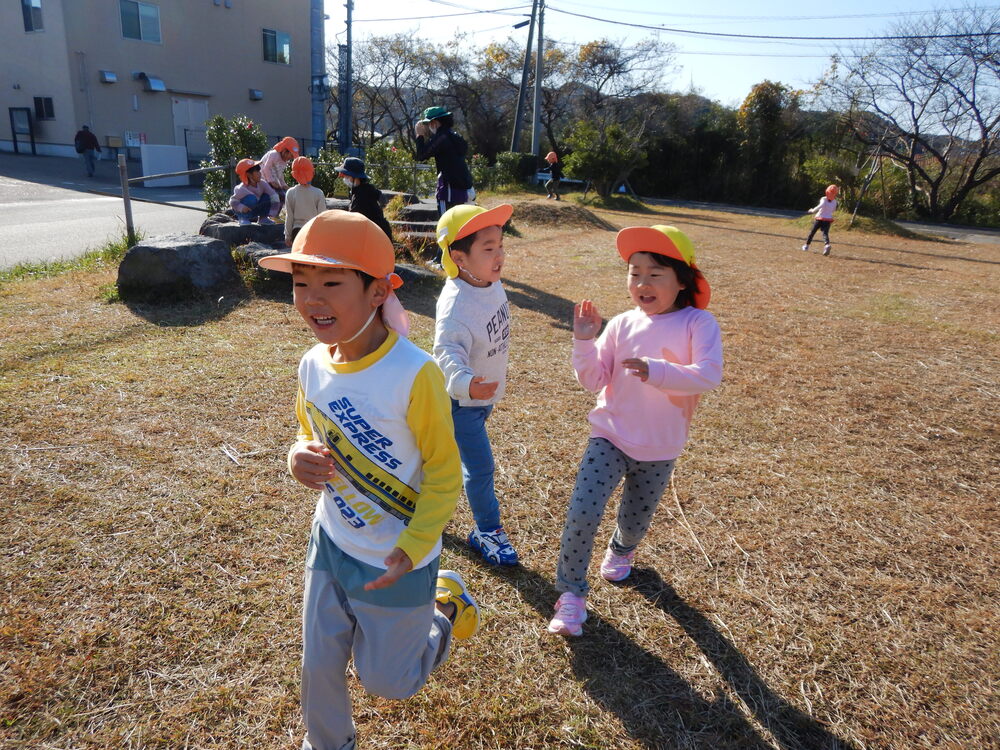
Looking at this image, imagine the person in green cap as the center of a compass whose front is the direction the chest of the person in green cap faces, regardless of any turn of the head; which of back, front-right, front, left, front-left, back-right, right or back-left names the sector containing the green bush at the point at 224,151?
front-right

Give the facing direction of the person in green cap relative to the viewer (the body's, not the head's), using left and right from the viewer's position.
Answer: facing to the left of the viewer

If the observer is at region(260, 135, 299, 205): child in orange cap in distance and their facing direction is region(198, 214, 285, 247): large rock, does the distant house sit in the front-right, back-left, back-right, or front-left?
back-right

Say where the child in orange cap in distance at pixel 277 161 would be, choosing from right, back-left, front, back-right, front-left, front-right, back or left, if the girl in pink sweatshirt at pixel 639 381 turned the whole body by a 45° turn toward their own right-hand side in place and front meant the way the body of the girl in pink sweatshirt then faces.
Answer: front-right

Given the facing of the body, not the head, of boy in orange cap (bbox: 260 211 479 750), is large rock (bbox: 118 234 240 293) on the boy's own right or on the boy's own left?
on the boy's own right

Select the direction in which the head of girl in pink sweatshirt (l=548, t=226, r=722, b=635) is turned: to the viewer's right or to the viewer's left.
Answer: to the viewer's left

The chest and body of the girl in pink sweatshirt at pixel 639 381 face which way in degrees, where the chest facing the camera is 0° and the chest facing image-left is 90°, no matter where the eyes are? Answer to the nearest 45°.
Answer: approximately 45°

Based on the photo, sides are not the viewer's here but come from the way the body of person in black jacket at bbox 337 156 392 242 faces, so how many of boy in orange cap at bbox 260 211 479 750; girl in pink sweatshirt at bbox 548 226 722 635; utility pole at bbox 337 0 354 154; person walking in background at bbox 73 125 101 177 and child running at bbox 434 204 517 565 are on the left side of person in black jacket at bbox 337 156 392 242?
3

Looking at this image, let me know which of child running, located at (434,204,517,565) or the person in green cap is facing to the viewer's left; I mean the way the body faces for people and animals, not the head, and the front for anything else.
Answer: the person in green cap

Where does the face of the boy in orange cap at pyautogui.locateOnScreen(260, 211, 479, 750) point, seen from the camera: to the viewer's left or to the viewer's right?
to the viewer's left

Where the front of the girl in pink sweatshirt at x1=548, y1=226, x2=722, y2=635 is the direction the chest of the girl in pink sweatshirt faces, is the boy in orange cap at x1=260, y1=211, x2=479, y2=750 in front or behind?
in front

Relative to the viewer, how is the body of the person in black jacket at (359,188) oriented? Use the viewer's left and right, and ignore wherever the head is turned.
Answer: facing to the left of the viewer

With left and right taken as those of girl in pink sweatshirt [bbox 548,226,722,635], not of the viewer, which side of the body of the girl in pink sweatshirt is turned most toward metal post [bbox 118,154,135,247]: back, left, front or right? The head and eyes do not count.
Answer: right

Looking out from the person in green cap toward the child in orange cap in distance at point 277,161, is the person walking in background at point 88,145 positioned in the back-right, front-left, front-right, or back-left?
front-right
